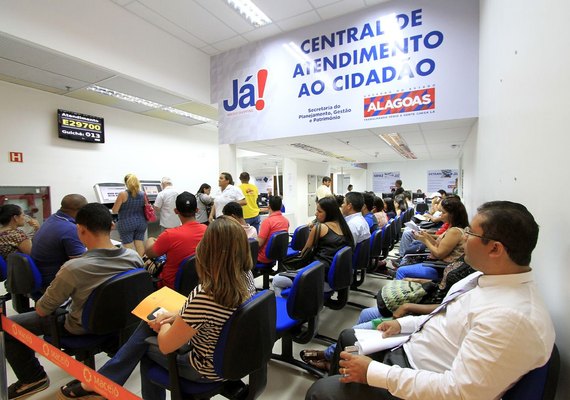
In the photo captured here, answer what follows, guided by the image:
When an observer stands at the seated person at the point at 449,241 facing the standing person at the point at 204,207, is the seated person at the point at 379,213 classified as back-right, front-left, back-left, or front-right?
front-right

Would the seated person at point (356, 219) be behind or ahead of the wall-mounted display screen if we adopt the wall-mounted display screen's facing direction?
ahead

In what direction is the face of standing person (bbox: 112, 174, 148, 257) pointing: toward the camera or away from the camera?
away from the camera

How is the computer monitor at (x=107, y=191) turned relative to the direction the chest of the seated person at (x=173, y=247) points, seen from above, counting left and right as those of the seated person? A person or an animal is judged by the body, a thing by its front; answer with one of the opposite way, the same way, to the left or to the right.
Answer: the opposite way

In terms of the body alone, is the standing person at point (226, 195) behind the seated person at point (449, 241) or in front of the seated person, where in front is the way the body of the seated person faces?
in front

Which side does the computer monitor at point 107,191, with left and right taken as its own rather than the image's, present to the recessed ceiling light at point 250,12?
front

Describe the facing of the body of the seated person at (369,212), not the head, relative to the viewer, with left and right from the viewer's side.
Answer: facing to the left of the viewer

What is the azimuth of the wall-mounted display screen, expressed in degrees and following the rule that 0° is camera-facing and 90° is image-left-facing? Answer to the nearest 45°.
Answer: approximately 315°

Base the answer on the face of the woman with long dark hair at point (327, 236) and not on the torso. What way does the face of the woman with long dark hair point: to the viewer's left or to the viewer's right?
to the viewer's left

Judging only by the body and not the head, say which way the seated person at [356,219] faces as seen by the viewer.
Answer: to the viewer's left

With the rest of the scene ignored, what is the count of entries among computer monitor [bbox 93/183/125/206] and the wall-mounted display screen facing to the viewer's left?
0

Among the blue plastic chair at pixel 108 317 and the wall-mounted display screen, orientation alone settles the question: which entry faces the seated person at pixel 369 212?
the wall-mounted display screen

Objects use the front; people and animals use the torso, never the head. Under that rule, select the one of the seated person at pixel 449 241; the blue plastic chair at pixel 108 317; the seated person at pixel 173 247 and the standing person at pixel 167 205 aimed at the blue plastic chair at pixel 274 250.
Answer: the seated person at pixel 449 241

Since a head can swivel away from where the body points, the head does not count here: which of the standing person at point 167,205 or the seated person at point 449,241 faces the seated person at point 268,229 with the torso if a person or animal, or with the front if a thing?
the seated person at point 449,241

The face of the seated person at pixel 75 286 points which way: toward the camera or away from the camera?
away from the camera

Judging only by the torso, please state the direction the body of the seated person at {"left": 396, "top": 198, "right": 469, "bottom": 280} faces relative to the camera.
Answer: to the viewer's left
